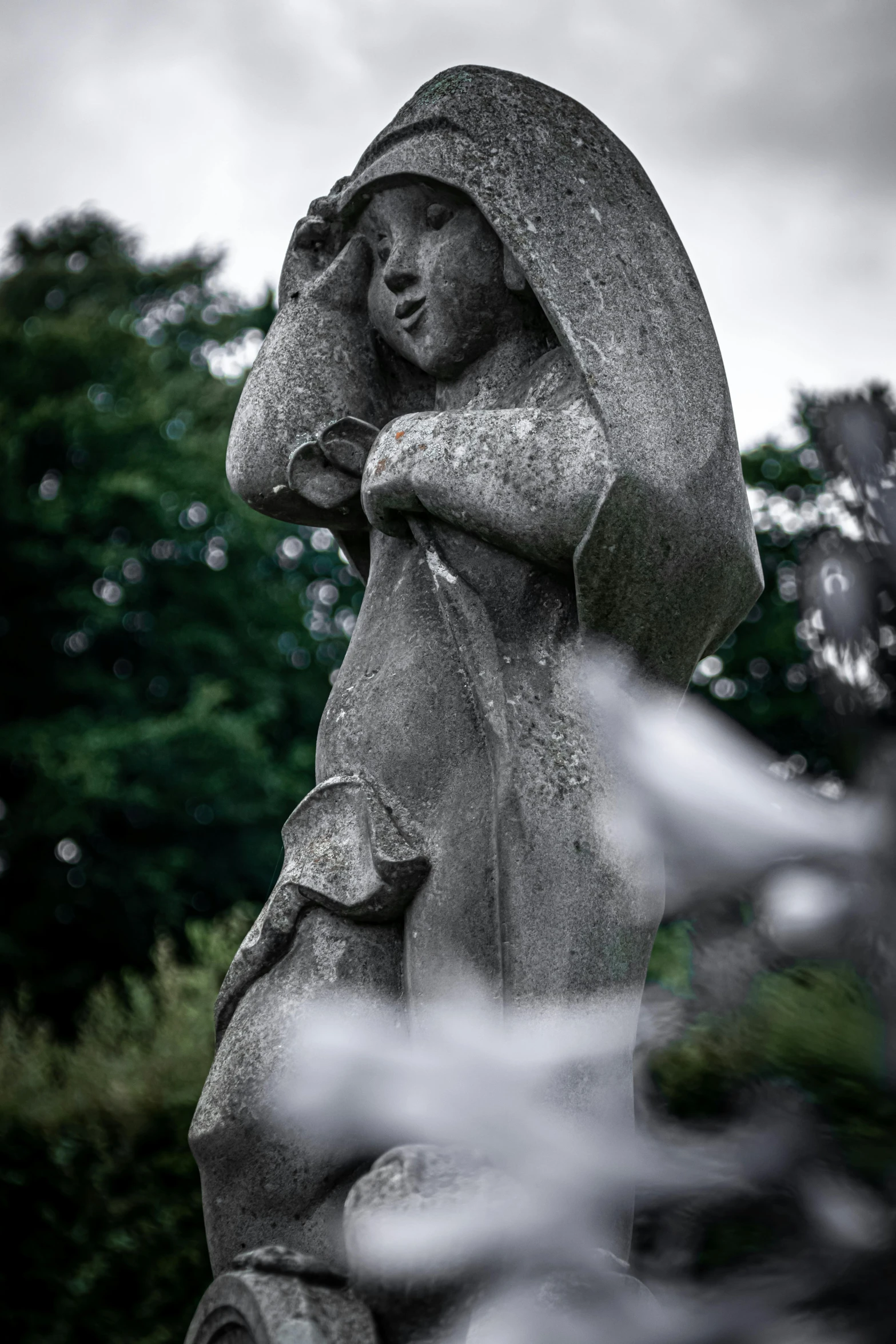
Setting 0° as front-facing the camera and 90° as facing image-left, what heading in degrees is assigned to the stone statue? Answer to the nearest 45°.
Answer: approximately 45°
